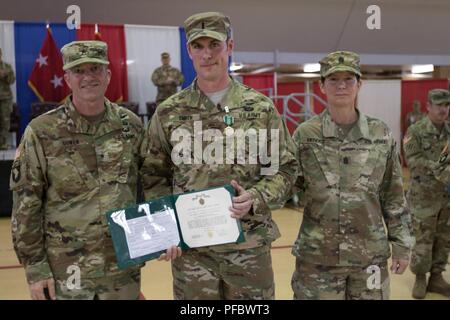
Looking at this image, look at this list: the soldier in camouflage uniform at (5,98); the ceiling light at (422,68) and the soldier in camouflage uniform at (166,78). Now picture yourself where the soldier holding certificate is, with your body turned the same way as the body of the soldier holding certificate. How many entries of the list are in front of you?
0

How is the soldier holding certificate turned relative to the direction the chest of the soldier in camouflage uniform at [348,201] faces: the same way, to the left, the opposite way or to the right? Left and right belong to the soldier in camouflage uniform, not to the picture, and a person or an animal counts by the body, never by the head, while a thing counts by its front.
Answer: the same way

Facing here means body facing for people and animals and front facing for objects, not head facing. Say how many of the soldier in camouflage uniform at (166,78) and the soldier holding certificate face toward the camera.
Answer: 2

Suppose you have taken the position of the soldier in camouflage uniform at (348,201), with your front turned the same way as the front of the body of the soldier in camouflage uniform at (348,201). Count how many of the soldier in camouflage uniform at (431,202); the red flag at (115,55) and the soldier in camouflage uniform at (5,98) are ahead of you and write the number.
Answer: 0

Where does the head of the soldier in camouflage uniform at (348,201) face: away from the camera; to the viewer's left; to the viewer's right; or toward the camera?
toward the camera

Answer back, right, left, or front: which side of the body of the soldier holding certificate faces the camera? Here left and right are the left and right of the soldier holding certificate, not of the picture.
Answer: front

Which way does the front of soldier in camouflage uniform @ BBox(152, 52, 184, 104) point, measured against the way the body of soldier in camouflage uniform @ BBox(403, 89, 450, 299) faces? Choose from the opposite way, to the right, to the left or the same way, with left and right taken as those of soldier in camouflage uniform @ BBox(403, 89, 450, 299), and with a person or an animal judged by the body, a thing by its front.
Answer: the same way

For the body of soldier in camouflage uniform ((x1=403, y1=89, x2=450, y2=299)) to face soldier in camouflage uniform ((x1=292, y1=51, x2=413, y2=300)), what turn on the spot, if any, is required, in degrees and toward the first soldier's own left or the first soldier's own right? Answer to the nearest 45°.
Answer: approximately 45° to the first soldier's own right

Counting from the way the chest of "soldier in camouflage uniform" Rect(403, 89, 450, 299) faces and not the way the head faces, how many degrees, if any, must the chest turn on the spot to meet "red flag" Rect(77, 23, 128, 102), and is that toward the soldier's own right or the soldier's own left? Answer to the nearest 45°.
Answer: approximately 180°

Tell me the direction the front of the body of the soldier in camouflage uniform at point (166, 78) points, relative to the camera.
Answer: toward the camera

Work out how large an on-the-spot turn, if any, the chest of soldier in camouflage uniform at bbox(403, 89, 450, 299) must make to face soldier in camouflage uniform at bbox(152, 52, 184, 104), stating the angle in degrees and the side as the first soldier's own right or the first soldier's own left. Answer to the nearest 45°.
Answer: approximately 180°

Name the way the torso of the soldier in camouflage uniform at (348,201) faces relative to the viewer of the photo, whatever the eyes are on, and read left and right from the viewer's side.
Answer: facing the viewer
